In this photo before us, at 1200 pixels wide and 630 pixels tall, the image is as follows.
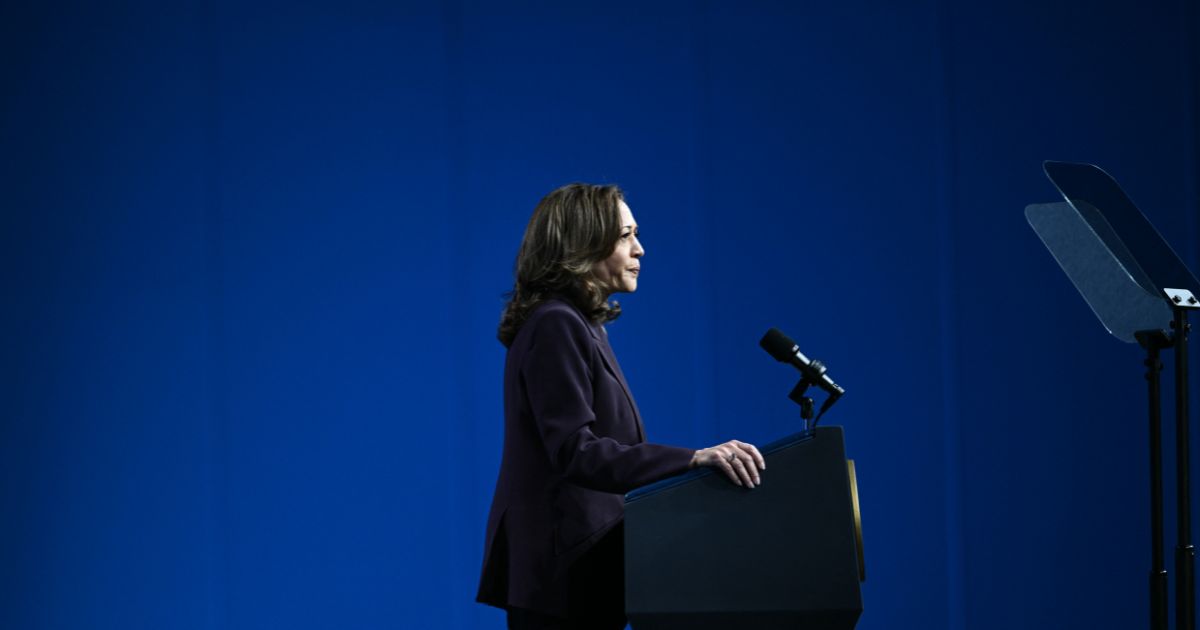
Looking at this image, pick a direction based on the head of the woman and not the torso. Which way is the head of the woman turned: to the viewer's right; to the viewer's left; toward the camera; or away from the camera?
to the viewer's right

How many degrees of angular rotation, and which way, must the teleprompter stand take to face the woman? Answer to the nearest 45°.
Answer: approximately 45° to its left

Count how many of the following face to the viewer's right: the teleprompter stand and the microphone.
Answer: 0

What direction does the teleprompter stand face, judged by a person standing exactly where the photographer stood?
facing to the left of the viewer

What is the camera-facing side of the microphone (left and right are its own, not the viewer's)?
left

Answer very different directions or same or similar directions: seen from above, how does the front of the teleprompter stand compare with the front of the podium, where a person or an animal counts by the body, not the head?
very different directions

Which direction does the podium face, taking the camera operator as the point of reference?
facing to the right of the viewer

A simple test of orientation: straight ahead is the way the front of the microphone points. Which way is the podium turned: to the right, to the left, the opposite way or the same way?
the opposite way

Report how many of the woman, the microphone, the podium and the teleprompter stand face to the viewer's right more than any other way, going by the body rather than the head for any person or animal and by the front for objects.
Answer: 2

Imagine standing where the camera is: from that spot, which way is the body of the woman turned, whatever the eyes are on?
to the viewer's right
